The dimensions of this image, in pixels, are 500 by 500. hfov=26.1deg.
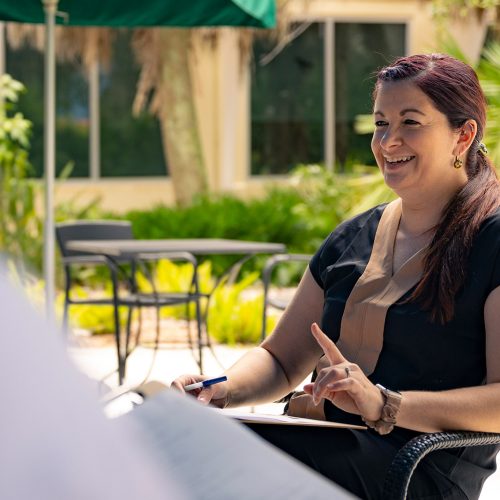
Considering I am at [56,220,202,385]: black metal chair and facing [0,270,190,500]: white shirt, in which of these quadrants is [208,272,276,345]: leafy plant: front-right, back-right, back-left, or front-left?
back-left

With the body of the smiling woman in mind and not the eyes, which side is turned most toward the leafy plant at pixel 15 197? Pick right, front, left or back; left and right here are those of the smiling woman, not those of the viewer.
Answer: right

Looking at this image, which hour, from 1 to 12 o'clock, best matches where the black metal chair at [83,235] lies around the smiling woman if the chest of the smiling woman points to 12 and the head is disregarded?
The black metal chair is roughly at 4 o'clock from the smiling woman.

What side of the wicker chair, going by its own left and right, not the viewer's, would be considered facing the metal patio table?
right

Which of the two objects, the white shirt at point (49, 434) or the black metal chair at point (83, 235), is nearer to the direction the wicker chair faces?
the white shirt

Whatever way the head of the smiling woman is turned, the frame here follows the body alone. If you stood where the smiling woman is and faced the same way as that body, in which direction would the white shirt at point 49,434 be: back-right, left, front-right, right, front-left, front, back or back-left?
front-left

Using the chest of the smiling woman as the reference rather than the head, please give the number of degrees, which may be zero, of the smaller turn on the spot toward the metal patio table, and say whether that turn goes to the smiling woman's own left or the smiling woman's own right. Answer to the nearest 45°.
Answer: approximately 135° to the smiling woman's own right

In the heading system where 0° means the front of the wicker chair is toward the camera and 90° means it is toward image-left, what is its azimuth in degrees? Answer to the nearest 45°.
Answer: approximately 45°

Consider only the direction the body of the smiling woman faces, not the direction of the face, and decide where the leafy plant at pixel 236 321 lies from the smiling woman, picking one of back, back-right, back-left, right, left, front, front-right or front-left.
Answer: back-right

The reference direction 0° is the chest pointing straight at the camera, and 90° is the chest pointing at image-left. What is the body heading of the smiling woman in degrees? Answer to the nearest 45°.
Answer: approximately 45°

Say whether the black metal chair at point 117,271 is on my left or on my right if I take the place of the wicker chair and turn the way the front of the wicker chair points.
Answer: on my right

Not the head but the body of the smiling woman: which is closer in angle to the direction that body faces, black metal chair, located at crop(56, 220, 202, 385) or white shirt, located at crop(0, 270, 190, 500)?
the white shirt
